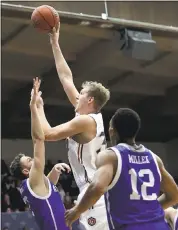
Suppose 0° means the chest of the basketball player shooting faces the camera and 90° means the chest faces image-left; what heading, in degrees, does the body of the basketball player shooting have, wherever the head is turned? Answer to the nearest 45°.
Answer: approximately 90°

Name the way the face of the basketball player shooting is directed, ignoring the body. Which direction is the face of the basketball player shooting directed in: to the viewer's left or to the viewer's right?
to the viewer's left
